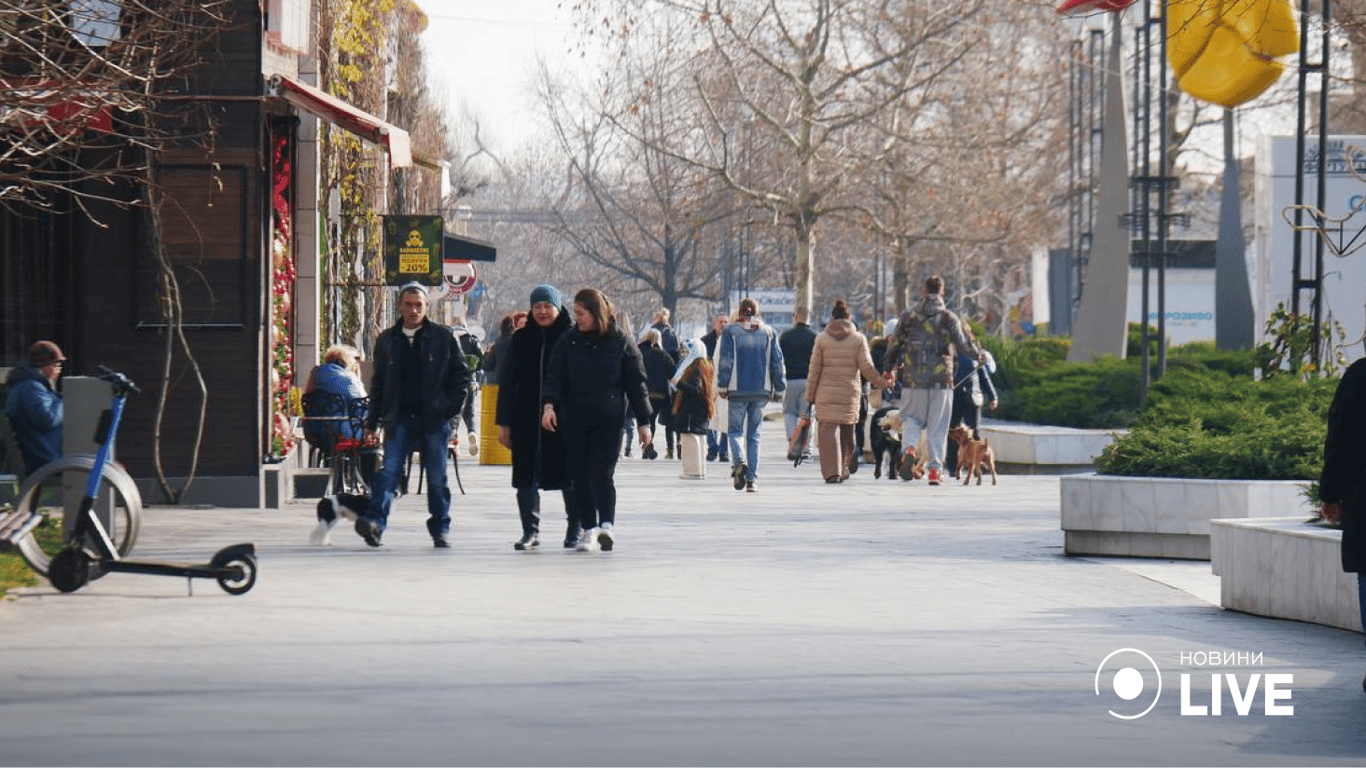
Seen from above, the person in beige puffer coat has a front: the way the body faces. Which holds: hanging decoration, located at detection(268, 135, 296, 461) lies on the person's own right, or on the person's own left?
on the person's own left

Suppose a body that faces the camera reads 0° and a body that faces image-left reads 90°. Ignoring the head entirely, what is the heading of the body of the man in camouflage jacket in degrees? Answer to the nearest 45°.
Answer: approximately 180°

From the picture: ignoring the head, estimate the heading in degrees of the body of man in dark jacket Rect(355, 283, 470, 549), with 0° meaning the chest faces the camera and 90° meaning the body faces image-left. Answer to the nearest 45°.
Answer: approximately 0°

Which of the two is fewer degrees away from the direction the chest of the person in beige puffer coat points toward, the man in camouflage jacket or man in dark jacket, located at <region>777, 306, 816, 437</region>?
the man in dark jacket

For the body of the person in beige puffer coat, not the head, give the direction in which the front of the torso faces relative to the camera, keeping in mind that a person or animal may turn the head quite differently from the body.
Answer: away from the camera

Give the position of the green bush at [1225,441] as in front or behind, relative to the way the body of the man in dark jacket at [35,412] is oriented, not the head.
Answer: in front

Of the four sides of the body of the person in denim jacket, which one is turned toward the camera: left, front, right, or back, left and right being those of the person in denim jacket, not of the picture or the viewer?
back

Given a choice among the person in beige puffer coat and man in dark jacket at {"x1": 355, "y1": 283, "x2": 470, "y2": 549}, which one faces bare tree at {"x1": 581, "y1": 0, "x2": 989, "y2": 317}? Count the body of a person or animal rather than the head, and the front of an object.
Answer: the person in beige puffer coat

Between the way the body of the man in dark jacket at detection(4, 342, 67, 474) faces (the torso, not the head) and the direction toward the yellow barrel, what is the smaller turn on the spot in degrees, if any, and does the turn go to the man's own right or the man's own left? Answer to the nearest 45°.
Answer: approximately 45° to the man's own left

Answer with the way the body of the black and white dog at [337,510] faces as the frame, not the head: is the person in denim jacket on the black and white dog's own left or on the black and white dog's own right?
on the black and white dog's own right

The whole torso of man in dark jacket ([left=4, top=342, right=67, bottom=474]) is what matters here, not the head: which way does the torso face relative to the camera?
to the viewer's right

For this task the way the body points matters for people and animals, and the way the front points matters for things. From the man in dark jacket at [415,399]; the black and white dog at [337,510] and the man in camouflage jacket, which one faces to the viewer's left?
the black and white dog

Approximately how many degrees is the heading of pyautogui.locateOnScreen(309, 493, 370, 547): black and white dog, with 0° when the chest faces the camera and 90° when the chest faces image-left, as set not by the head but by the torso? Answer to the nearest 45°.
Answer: approximately 90°

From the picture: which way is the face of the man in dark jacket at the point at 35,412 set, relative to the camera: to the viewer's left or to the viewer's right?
to the viewer's right
